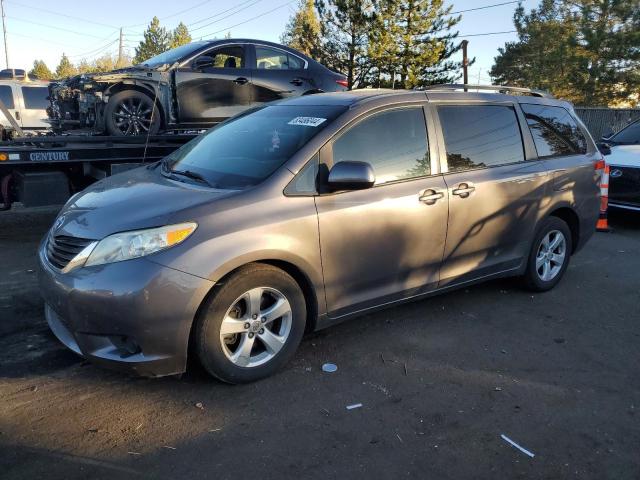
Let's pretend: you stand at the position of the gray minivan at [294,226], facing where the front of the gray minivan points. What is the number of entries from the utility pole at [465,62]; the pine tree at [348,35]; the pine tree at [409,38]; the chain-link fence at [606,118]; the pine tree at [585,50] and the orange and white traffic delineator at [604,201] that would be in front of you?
0

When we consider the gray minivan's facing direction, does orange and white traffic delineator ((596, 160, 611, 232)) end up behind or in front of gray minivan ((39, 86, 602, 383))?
behind

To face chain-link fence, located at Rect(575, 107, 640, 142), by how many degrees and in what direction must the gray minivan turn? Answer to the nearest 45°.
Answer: approximately 180°

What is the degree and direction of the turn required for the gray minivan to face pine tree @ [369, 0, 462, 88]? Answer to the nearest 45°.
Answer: approximately 135° to its right

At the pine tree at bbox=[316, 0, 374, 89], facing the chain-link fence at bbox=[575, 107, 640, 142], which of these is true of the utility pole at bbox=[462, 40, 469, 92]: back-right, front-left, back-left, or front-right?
front-left

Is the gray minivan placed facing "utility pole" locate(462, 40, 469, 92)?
no

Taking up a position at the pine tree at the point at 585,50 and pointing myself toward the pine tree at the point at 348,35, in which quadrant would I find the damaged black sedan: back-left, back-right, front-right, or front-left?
front-left

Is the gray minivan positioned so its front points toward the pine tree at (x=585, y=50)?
no

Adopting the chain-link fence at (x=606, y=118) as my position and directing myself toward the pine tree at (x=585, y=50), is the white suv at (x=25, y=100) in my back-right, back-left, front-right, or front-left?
back-left

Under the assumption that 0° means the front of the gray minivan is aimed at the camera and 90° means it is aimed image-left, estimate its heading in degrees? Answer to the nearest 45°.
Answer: approximately 45°

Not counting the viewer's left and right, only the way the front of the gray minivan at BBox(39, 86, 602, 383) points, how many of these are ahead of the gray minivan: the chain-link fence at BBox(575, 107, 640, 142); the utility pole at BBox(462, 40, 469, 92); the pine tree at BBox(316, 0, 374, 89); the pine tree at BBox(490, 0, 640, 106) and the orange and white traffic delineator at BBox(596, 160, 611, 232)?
0

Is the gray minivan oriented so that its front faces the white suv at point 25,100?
no

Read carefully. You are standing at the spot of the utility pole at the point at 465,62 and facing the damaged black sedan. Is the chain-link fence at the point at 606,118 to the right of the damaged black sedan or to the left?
left

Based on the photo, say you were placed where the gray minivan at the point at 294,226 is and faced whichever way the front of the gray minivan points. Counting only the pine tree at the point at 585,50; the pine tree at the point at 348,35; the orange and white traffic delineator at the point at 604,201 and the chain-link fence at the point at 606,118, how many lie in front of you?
0

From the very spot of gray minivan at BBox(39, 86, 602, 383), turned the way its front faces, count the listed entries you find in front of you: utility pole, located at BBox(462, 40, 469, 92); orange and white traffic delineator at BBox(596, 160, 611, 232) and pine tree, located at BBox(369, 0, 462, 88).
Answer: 0

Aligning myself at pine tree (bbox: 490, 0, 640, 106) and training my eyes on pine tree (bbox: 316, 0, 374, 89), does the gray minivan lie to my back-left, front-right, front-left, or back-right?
front-left

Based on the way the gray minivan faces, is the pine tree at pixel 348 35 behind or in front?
behind

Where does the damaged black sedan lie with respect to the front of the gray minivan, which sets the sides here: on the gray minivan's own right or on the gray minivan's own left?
on the gray minivan's own right
